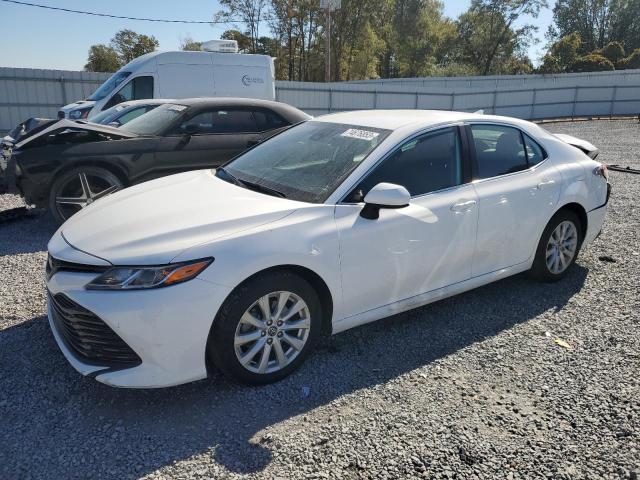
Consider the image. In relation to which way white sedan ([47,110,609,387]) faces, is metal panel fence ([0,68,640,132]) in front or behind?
behind

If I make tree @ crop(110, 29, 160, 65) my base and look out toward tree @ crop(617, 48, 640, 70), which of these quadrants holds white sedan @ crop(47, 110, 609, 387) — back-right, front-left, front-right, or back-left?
front-right

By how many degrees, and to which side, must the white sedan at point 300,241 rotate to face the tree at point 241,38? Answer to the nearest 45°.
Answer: approximately 135° to its right

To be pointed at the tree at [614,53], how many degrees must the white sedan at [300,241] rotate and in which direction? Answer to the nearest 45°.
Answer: approximately 180°

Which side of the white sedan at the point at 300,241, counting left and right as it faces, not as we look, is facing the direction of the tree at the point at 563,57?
back

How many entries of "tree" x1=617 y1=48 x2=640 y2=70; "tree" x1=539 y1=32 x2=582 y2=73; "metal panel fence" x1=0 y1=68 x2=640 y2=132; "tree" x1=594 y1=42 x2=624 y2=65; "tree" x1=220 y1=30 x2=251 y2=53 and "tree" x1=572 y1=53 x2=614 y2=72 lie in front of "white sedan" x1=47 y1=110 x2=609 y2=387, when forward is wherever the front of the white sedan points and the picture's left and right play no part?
0

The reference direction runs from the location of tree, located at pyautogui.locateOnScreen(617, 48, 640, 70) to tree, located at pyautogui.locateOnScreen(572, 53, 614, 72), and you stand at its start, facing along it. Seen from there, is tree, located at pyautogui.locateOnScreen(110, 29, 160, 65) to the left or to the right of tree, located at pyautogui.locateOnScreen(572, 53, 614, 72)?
right

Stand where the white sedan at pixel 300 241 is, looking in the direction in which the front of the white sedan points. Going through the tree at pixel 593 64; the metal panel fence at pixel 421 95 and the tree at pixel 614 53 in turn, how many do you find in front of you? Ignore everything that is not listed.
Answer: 0

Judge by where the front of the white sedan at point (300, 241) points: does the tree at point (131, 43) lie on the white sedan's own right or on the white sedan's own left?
on the white sedan's own right

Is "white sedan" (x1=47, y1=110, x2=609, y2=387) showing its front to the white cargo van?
no

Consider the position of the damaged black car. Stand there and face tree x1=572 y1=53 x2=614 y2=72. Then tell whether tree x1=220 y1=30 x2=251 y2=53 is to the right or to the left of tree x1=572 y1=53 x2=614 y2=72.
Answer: left

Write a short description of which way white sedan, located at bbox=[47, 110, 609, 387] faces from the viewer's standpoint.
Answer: facing the viewer and to the left of the viewer

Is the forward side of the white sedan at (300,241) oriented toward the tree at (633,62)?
no

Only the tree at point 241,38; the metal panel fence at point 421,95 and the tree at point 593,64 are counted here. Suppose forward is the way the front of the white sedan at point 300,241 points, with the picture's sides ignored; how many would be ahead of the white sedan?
0

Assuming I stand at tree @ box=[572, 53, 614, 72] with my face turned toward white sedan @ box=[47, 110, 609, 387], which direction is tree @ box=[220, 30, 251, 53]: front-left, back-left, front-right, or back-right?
front-right

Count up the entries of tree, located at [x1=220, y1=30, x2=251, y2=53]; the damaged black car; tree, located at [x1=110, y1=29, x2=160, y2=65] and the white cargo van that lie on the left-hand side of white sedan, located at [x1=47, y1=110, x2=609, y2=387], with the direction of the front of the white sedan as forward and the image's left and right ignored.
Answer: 0

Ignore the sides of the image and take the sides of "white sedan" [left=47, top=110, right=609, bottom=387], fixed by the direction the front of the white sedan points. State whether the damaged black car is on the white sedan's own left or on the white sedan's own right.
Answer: on the white sedan's own right
